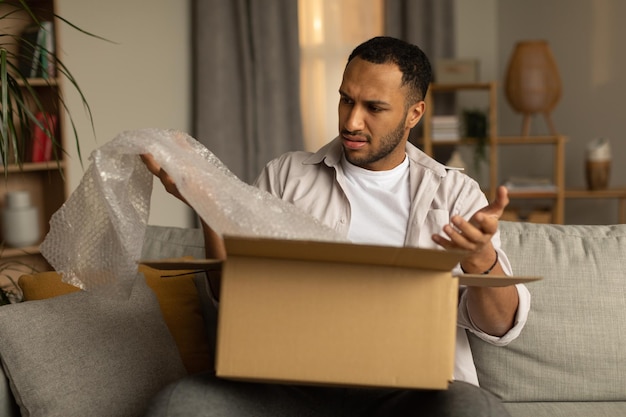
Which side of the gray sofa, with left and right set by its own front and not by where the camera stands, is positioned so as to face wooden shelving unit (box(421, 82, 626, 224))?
back

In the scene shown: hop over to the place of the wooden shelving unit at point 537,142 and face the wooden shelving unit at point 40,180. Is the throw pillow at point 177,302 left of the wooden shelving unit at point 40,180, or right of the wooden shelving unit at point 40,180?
left

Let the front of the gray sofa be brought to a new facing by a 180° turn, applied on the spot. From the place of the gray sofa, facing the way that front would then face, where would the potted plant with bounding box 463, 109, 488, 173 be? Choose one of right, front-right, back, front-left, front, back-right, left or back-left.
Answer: front

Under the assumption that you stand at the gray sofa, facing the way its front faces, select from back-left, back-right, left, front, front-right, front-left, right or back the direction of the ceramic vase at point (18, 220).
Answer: back-right

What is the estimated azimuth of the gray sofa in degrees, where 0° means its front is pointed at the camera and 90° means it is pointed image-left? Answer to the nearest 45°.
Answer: approximately 0°

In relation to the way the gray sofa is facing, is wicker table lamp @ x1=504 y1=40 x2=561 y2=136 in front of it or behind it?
behind

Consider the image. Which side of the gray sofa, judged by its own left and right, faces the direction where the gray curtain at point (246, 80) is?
back

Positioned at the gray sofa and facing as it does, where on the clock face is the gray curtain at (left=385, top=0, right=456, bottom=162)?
The gray curtain is roughly at 6 o'clock from the gray sofa.
